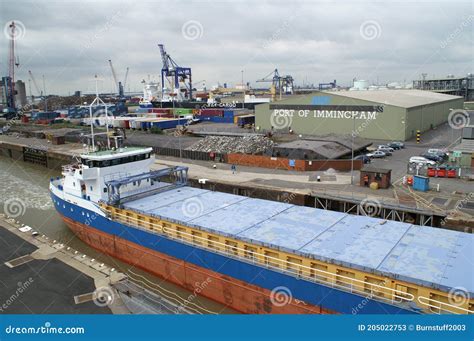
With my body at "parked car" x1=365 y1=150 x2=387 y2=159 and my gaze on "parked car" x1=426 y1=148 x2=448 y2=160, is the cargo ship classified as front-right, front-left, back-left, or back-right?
back-right

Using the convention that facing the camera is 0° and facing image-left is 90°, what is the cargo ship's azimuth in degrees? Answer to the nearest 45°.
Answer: approximately 315°

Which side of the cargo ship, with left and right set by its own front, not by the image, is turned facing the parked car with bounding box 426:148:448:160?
left

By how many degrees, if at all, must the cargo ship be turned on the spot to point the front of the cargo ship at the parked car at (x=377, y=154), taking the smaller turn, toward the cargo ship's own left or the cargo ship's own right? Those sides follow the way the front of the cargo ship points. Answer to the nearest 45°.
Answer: approximately 90° to the cargo ship's own left
